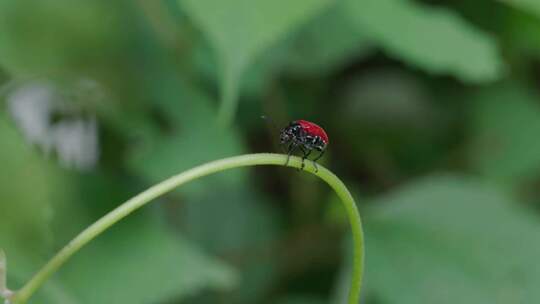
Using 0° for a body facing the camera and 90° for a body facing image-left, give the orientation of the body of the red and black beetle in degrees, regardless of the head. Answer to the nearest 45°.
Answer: approximately 90°

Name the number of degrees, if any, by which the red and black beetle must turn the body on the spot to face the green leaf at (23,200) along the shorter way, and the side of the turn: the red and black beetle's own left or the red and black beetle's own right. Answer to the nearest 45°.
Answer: approximately 45° to the red and black beetle's own right

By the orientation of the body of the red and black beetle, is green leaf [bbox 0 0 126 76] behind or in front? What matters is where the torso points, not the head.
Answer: in front
